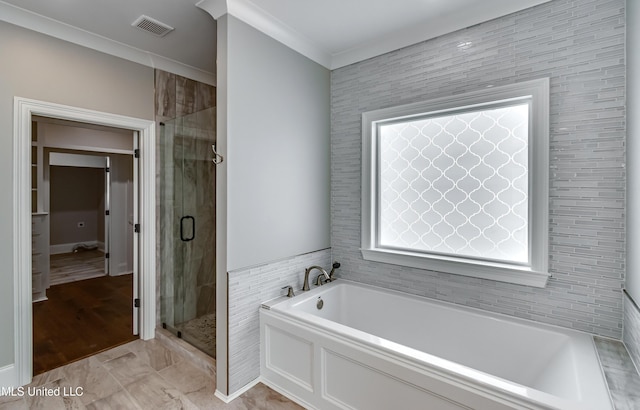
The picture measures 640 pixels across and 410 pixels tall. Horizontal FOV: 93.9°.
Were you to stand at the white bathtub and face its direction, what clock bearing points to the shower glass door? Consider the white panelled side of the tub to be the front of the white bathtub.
The shower glass door is roughly at 2 o'clock from the white bathtub.

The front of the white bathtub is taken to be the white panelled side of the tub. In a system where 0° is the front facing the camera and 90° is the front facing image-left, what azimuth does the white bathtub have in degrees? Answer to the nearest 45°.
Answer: approximately 45°
